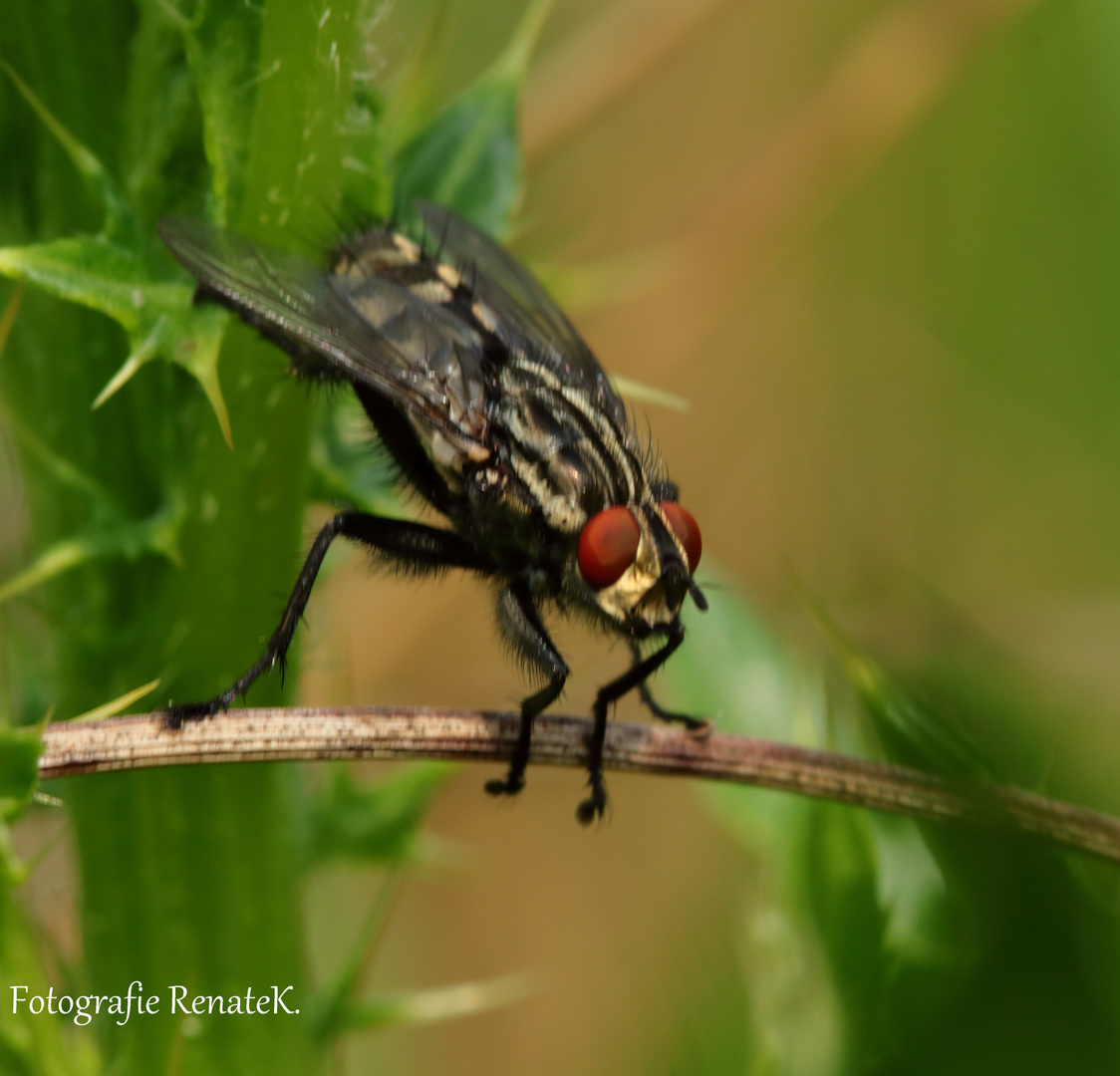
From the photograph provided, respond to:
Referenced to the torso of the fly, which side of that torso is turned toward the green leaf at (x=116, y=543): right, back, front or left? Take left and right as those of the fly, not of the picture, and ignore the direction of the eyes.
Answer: back

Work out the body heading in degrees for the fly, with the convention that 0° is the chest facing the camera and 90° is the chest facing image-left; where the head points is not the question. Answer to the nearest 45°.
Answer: approximately 315°

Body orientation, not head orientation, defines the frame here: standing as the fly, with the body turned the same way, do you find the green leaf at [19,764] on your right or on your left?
on your right
